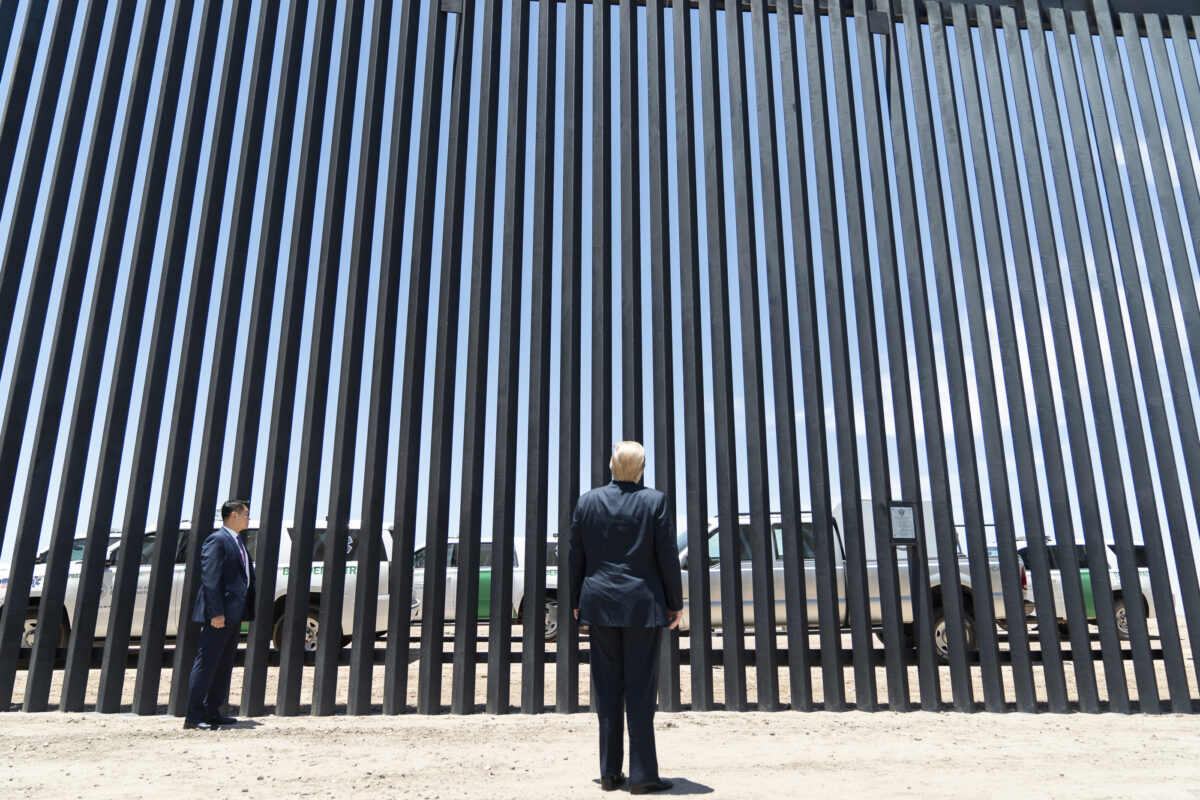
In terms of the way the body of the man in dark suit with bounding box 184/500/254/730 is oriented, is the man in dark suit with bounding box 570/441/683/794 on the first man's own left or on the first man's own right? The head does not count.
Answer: on the first man's own right

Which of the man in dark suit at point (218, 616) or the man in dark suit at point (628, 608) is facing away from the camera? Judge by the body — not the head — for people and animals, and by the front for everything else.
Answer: the man in dark suit at point (628, 608)

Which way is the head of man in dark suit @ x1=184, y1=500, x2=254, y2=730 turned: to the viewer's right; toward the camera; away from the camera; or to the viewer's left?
to the viewer's right

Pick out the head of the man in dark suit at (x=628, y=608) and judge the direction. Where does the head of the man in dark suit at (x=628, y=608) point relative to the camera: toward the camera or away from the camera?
away from the camera

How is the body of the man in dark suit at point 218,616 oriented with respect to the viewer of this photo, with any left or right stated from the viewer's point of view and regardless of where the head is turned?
facing to the right of the viewer

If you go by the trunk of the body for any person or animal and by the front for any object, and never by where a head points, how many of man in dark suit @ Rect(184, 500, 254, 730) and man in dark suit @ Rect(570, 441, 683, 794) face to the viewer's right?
1

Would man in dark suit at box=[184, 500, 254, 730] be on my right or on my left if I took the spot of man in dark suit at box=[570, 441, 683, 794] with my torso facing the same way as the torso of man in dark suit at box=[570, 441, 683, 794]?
on my left

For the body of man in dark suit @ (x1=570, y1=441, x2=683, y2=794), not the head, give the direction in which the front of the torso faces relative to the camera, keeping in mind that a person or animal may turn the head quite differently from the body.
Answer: away from the camera
